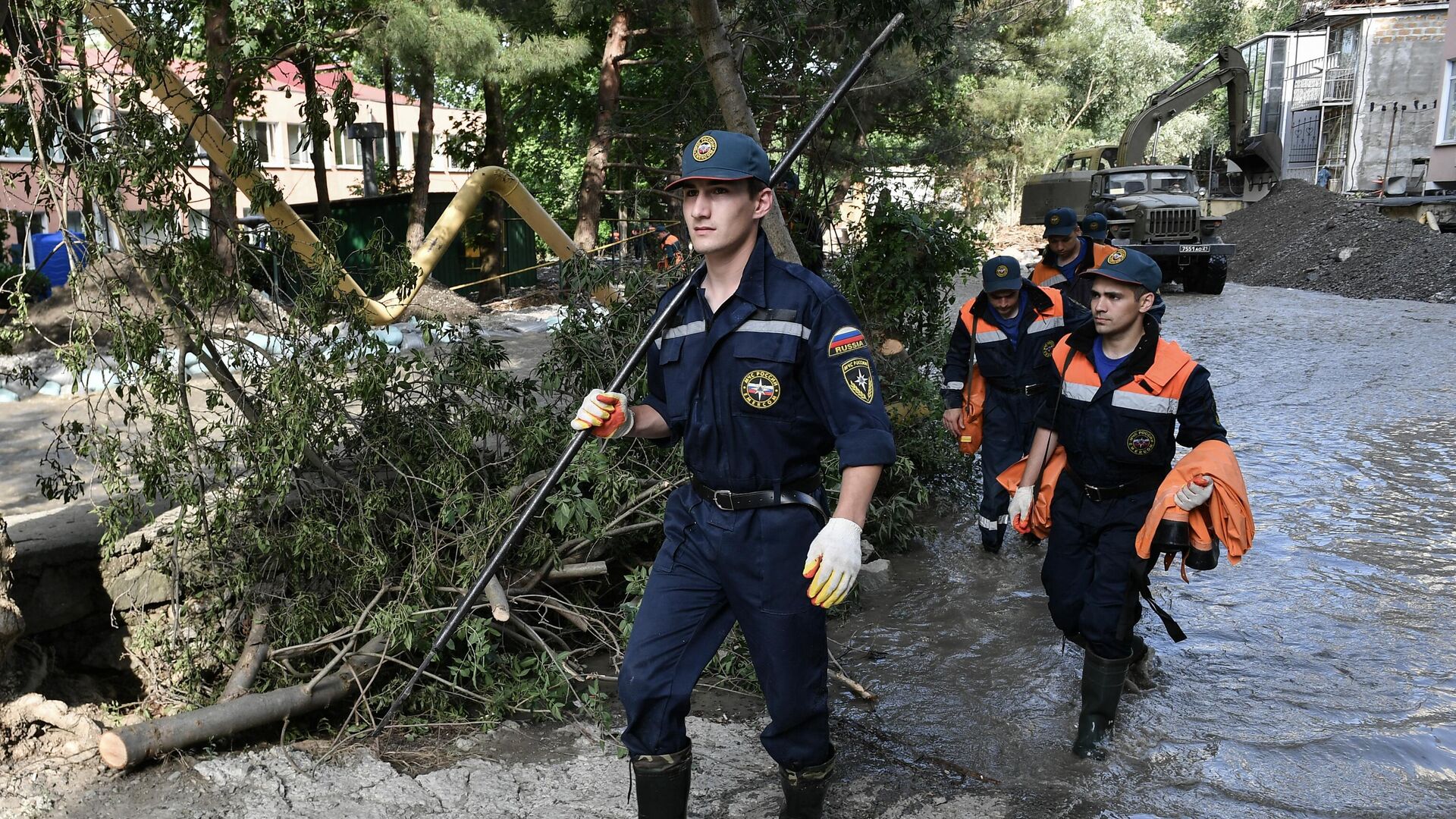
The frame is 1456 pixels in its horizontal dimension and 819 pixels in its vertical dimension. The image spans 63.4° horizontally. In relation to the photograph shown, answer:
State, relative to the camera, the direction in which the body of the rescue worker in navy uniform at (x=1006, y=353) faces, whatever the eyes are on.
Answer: toward the camera

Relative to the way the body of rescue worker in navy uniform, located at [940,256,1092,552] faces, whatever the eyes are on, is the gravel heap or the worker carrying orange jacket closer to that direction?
the worker carrying orange jacket

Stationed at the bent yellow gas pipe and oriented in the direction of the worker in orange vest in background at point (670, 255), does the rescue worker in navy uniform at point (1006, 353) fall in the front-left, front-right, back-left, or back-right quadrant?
front-right

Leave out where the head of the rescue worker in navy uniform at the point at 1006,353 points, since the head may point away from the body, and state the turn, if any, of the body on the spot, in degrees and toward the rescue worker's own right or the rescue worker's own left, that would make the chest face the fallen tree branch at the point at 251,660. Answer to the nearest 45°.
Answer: approximately 45° to the rescue worker's own right

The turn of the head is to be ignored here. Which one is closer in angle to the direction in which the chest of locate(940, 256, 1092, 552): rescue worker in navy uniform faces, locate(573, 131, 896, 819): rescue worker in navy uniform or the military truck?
the rescue worker in navy uniform

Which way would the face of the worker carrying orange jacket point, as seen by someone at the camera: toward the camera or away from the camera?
toward the camera

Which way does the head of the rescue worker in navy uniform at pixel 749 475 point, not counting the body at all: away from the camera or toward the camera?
toward the camera

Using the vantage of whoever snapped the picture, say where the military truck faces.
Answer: facing the viewer and to the right of the viewer

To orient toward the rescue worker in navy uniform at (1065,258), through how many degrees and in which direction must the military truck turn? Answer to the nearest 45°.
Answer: approximately 45° to its right

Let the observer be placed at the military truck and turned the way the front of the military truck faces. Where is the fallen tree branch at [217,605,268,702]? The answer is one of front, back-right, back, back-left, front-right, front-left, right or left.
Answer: front-right

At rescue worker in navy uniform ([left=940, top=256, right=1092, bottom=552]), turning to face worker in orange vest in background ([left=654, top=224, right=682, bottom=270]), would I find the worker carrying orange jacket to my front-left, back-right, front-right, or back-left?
back-left

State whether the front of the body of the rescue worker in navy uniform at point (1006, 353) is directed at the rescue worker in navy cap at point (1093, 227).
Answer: no

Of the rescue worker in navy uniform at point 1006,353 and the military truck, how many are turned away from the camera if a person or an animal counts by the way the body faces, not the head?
0

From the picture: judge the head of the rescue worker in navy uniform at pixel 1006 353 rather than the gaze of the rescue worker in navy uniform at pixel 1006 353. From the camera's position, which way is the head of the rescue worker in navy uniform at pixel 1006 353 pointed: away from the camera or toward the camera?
toward the camera

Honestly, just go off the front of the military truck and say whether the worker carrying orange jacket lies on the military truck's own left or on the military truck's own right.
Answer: on the military truck's own right

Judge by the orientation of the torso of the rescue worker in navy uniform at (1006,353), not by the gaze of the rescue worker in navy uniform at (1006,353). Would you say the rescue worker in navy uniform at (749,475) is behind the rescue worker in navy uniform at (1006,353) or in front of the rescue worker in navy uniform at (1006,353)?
in front
